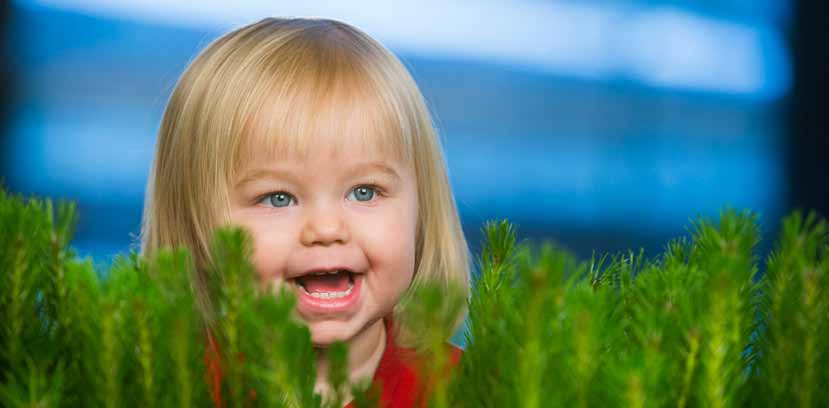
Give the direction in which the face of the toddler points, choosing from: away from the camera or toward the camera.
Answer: toward the camera

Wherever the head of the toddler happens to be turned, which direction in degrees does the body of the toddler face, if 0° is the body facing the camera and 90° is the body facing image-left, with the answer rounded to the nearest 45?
approximately 0°
